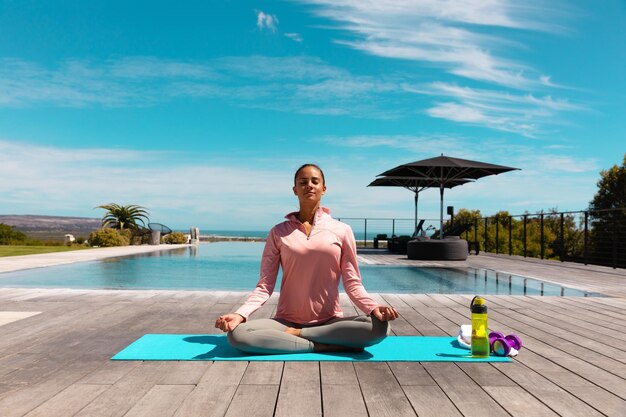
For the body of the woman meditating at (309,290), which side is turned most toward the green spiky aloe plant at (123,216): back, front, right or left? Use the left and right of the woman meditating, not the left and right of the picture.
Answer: back

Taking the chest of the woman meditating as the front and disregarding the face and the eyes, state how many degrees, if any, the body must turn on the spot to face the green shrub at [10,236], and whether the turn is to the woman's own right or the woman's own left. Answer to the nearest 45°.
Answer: approximately 135° to the woman's own right

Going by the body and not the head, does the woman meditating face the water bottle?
no

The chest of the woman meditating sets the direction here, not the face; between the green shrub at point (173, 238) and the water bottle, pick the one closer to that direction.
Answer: the water bottle

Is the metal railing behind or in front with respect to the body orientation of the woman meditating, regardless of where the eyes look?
behind

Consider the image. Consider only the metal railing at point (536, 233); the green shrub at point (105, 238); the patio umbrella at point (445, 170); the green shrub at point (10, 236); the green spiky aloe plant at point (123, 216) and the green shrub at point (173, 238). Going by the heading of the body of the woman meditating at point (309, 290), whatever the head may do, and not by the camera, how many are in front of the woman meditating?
0

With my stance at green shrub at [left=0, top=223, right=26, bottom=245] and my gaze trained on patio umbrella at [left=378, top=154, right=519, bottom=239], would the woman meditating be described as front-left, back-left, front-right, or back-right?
front-right

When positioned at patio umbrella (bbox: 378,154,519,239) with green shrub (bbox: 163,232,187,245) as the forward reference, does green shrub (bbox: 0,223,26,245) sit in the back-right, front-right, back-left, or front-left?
front-left

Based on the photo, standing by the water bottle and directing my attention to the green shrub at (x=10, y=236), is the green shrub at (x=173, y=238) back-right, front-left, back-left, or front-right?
front-right

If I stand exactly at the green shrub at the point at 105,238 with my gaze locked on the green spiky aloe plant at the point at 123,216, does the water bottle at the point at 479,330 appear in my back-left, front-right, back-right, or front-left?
back-right

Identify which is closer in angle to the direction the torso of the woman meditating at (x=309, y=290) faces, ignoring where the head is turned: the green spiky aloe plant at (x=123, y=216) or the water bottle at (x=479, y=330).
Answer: the water bottle

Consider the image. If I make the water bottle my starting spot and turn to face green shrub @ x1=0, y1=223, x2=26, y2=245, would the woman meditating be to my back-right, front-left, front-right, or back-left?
front-left

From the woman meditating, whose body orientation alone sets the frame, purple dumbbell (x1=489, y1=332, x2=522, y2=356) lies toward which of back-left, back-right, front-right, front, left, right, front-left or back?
left

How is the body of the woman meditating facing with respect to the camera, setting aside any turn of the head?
toward the camera

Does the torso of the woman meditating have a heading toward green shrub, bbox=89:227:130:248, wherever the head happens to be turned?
no

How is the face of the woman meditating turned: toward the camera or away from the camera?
toward the camera

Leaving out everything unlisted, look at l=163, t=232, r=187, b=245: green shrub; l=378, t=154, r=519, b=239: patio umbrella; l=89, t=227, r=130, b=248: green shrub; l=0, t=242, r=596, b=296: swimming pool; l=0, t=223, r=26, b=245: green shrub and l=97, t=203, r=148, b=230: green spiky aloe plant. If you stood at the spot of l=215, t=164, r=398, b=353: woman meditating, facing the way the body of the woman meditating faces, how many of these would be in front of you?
0
